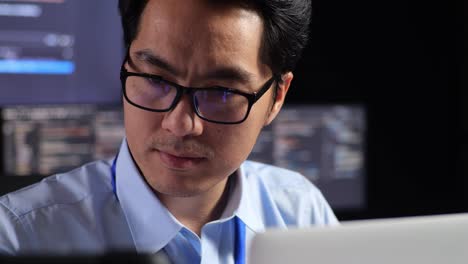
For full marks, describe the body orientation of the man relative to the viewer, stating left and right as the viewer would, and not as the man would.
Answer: facing the viewer

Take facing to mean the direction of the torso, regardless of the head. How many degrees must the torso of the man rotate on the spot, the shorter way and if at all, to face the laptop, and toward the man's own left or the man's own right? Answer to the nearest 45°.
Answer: approximately 45° to the man's own left
